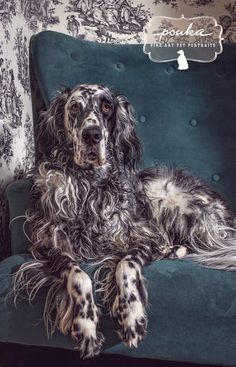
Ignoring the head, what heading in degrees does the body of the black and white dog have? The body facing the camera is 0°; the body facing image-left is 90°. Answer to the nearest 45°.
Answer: approximately 45°

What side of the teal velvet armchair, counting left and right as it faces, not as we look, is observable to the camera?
front
